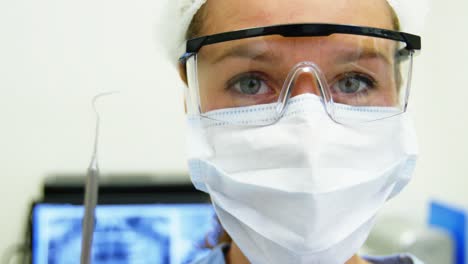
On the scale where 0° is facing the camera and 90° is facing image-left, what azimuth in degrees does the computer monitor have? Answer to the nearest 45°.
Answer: approximately 0°

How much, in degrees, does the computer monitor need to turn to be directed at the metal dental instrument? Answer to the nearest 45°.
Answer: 0° — it already faces it
